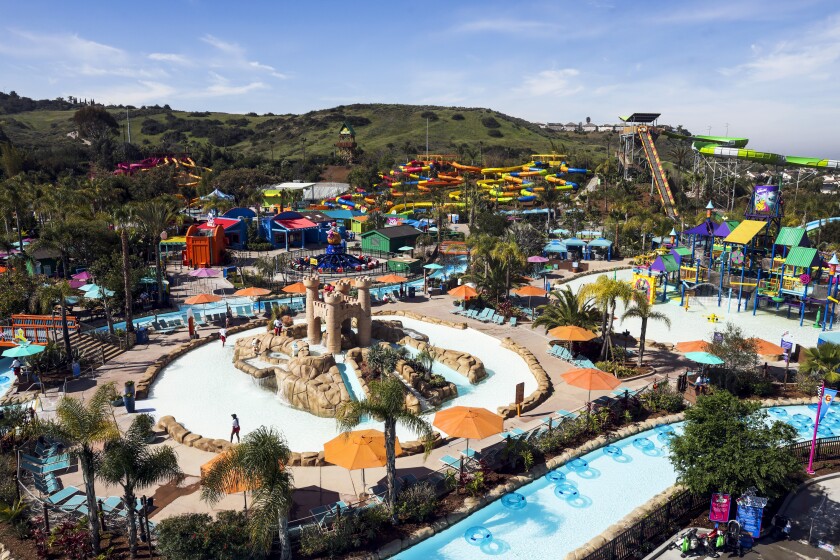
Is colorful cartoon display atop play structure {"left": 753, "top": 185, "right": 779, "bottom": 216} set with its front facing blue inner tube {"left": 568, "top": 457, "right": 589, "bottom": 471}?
yes

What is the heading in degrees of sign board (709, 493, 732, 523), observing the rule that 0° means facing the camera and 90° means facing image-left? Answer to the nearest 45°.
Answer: approximately 0°

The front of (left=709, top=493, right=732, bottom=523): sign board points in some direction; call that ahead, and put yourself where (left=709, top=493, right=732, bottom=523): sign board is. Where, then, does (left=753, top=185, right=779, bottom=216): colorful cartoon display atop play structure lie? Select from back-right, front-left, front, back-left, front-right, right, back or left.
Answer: back

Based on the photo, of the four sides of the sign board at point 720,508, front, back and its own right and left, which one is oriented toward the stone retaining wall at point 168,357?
right

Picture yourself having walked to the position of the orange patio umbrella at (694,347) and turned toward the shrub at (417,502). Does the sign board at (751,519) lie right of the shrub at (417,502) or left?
left

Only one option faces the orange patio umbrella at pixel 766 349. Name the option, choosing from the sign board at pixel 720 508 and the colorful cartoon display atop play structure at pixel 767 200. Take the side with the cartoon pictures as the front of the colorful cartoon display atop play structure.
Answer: the colorful cartoon display atop play structure

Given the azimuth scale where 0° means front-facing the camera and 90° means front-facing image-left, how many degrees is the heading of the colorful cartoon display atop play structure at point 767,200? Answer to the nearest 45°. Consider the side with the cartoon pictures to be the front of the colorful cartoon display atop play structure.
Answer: approximately 0°

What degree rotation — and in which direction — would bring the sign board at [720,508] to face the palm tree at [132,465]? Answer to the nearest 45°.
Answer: approximately 45° to its right

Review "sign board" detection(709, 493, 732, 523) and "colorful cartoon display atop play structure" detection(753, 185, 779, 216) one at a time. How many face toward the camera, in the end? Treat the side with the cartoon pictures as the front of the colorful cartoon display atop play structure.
2

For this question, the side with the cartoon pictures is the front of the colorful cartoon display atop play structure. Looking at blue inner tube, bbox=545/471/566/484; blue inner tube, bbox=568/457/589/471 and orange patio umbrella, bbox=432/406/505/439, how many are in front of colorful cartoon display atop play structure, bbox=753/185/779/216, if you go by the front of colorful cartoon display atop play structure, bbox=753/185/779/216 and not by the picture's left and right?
3
